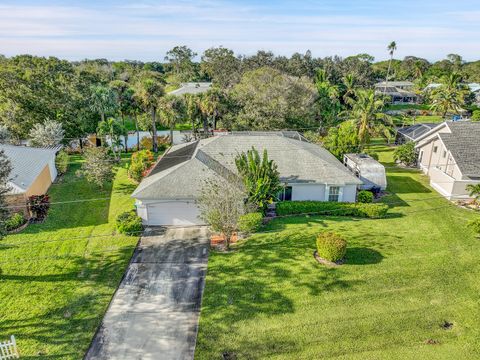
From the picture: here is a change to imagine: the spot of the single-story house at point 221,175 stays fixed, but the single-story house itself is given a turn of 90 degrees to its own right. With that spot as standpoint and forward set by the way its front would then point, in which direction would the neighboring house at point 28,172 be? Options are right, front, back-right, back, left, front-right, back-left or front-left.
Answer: front

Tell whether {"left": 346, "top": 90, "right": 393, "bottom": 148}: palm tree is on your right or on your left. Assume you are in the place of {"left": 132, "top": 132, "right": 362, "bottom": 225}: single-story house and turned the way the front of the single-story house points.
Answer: on your left

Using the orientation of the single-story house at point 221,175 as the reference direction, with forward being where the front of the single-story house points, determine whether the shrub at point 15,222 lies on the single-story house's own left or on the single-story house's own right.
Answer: on the single-story house's own right

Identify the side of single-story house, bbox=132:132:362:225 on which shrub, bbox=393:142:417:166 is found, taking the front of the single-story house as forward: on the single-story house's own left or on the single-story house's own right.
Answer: on the single-story house's own left

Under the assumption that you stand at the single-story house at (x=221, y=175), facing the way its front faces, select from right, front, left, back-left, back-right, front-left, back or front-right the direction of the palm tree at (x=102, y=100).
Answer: back-right

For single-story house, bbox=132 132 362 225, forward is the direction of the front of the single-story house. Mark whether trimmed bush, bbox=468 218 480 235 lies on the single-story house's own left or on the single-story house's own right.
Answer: on the single-story house's own left

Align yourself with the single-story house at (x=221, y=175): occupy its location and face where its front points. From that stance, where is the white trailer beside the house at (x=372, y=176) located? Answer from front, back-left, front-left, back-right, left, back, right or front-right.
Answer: left

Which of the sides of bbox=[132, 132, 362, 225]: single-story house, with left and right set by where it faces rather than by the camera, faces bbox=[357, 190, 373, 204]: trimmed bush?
left

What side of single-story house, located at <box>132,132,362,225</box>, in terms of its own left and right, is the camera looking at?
front

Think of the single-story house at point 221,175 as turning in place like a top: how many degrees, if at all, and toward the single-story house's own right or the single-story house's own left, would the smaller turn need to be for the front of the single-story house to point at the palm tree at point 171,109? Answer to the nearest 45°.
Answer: approximately 135° to the single-story house's own right

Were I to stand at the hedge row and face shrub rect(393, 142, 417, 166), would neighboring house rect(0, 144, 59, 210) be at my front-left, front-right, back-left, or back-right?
back-left

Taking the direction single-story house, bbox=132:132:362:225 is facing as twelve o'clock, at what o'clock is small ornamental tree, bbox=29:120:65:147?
The small ornamental tree is roughly at 4 o'clock from the single-story house.

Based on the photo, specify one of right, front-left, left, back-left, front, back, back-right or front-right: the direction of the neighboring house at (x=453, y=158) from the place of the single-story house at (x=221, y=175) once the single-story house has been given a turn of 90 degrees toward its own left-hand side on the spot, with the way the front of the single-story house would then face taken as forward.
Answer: front

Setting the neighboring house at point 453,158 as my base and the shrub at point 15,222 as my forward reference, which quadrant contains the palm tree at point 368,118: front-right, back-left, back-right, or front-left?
front-right

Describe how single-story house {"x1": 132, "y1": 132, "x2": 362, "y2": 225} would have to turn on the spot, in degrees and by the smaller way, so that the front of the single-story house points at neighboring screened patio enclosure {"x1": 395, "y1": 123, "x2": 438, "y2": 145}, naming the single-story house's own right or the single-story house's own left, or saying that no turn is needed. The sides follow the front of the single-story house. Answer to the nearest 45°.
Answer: approximately 135° to the single-story house's own left

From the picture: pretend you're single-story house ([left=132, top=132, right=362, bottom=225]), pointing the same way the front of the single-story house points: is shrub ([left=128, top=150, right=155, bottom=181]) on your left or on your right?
on your right
